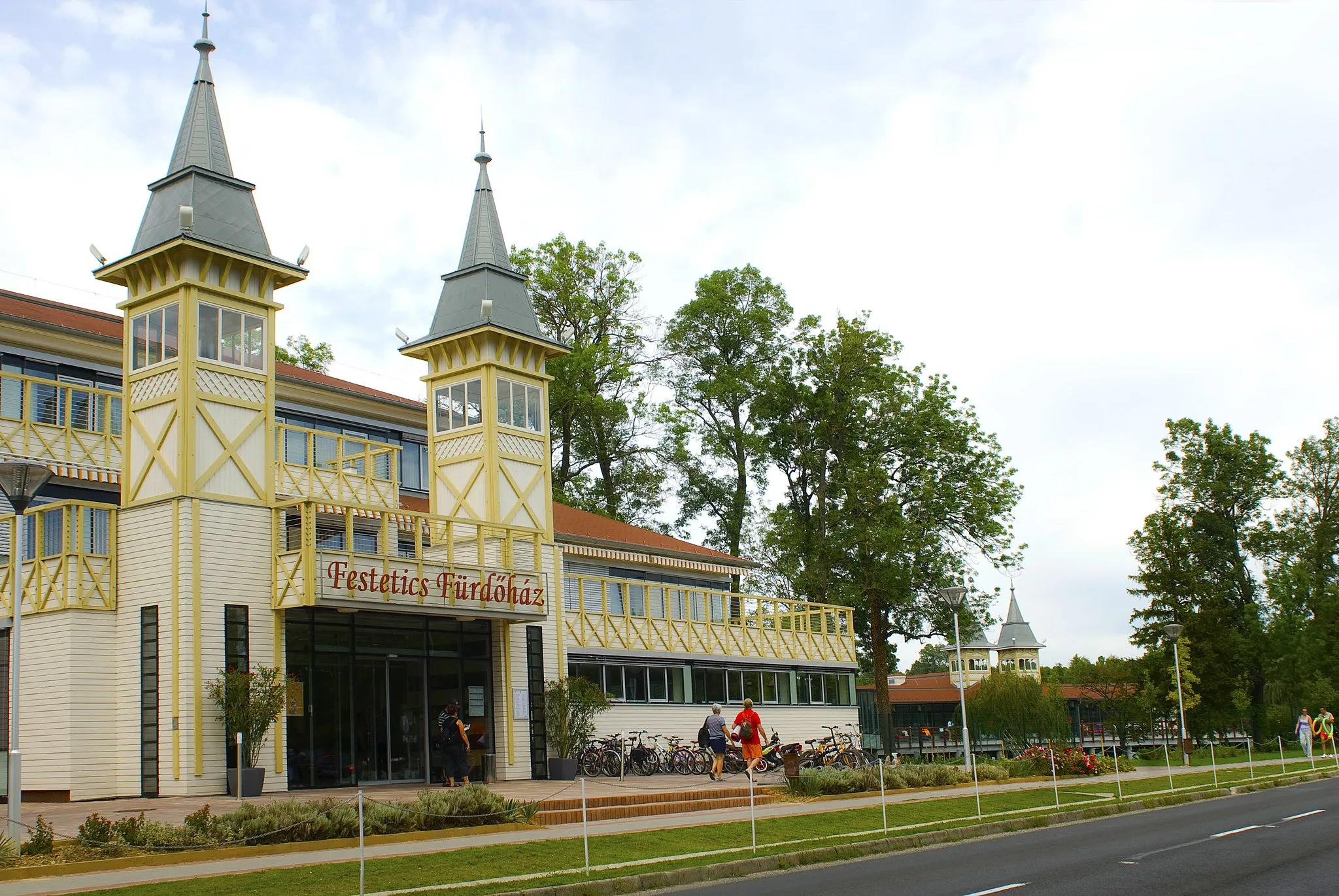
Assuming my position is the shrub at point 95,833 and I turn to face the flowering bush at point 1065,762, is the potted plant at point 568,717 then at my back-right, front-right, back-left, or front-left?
front-left

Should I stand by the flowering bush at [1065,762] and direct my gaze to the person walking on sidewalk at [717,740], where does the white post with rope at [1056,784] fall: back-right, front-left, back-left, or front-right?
front-left

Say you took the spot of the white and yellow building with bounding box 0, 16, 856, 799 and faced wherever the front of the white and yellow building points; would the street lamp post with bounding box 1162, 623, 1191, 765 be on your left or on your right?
on your left

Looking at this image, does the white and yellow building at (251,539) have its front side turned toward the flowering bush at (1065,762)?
no

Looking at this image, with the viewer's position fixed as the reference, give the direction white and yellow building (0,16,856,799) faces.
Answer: facing the viewer and to the right of the viewer

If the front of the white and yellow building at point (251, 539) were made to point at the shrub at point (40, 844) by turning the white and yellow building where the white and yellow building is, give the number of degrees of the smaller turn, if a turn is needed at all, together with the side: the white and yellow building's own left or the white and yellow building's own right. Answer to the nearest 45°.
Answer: approximately 45° to the white and yellow building's own right

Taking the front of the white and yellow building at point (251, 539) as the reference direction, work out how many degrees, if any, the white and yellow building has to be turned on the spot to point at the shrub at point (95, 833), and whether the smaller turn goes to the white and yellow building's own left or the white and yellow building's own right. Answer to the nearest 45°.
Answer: approximately 45° to the white and yellow building's own right

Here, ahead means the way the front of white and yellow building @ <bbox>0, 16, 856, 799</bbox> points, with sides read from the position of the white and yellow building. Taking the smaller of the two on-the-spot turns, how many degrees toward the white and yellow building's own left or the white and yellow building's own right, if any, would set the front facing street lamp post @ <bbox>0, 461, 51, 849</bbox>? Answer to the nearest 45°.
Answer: approximately 45° to the white and yellow building's own right

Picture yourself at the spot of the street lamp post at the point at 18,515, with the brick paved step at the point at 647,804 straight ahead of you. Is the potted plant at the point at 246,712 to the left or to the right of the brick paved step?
left

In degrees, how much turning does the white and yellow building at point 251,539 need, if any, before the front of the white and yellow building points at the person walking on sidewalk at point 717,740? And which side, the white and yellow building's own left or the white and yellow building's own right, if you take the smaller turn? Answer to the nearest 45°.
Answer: approximately 45° to the white and yellow building's own left

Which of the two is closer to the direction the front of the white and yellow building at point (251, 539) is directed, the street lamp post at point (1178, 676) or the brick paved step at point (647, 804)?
the brick paved step

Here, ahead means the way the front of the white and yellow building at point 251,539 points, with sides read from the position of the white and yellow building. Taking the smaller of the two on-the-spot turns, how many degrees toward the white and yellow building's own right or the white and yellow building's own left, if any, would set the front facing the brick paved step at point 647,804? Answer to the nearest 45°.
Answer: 0° — it already faces it
